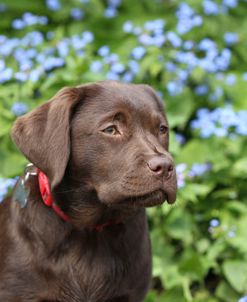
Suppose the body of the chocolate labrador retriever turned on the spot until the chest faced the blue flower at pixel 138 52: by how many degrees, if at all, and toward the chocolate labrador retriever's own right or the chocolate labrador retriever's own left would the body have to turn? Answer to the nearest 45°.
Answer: approximately 135° to the chocolate labrador retriever's own left

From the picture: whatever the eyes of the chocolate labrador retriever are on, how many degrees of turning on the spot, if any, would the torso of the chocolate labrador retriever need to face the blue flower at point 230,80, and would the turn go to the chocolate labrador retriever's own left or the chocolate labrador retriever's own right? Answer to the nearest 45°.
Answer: approximately 90° to the chocolate labrador retriever's own left

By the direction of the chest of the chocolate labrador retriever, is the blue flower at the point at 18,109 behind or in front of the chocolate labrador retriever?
behind

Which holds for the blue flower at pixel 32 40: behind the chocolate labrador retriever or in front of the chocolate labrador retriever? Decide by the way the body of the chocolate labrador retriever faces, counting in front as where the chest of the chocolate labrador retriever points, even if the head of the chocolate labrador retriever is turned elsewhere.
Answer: behind

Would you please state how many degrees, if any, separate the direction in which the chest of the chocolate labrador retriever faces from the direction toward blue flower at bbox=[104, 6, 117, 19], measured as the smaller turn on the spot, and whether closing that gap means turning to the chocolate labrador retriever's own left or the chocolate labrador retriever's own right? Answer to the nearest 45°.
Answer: approximately 135° to the chocolate labrador retriever's own left

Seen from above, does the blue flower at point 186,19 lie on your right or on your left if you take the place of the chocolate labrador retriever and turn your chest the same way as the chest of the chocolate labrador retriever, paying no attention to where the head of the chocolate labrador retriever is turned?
on your left

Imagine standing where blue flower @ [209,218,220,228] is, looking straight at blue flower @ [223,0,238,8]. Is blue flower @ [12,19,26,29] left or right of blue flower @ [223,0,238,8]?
left

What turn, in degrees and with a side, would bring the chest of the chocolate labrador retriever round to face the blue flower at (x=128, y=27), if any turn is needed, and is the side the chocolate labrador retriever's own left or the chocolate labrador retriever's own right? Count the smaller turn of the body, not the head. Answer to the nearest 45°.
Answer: approximately 135° to the chocolate labrador retriever's own left

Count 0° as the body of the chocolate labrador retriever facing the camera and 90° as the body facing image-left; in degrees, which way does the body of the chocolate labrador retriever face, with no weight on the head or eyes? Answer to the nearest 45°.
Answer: approximately 315°

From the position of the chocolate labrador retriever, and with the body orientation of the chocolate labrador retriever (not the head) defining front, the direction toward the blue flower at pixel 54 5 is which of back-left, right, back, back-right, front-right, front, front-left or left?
back-left

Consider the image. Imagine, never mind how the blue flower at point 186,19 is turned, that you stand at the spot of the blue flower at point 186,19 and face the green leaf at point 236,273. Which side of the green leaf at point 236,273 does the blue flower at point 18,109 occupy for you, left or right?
right

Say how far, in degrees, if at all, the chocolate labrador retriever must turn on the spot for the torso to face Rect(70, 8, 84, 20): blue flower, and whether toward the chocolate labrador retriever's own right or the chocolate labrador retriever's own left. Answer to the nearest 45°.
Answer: approximately 135° to the chocolate labrador retriever's own left

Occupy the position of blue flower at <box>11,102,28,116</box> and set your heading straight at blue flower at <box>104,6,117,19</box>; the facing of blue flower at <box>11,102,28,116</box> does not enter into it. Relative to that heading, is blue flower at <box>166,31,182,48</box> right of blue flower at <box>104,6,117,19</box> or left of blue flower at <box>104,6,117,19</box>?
right
